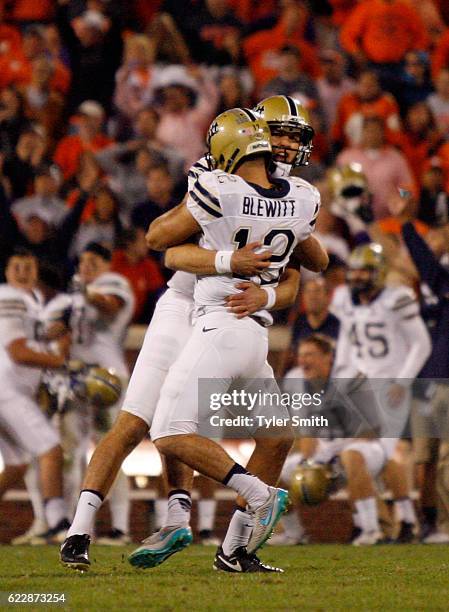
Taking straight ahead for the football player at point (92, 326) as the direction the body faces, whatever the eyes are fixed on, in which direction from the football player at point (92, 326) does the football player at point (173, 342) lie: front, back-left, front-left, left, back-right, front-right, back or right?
front-left

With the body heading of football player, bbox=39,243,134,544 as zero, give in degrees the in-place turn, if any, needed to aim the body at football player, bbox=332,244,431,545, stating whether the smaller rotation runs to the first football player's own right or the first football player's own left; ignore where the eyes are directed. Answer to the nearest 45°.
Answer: approximately 135° to the first football player's own left

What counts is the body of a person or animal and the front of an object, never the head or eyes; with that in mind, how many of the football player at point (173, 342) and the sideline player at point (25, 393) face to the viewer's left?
0

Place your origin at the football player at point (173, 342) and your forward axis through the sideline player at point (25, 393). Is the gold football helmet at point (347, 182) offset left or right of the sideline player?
right

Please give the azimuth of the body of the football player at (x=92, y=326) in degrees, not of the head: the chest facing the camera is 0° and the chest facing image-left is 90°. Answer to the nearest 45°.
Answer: approximately 45°

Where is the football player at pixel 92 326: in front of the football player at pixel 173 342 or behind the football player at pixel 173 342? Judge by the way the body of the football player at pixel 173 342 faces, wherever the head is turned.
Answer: behind

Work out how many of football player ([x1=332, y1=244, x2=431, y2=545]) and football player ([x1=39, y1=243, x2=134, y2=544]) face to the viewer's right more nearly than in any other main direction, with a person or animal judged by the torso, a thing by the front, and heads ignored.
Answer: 0

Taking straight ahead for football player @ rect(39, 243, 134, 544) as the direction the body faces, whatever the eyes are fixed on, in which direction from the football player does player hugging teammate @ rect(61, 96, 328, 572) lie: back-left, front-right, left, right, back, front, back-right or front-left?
front-left
